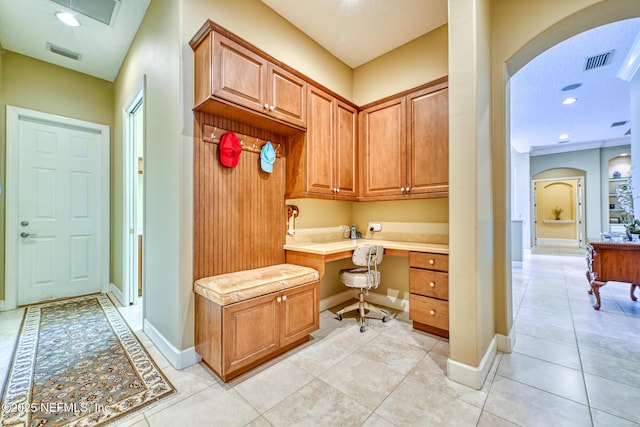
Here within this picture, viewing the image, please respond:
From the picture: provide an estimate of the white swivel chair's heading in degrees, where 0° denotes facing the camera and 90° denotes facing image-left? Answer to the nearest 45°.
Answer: approximately 135°

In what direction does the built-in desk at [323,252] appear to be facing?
toward the camera

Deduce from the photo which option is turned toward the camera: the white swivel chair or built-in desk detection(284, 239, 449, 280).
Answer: the built-in desk

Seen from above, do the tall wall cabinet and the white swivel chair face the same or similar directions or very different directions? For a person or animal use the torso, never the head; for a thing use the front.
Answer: very different directions

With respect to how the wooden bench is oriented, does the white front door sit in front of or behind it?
behind

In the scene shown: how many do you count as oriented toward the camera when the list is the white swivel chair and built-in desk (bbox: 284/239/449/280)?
1

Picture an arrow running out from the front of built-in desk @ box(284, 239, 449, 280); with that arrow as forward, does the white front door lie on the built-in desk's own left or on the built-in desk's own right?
on the built-in desk's own right

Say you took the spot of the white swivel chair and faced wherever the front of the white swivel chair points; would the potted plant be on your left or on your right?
on your right

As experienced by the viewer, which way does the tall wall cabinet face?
facing the viewer and to the right of the viewer

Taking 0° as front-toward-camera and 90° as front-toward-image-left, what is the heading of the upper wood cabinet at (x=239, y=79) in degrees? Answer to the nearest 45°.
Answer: approximately 315°

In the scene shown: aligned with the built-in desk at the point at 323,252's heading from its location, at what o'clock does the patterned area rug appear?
The patterned area rug is roughly at 2 o'clock from the built-in desk.

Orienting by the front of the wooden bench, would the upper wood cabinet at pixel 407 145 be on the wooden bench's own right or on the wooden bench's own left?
on the wooden bench's own left
